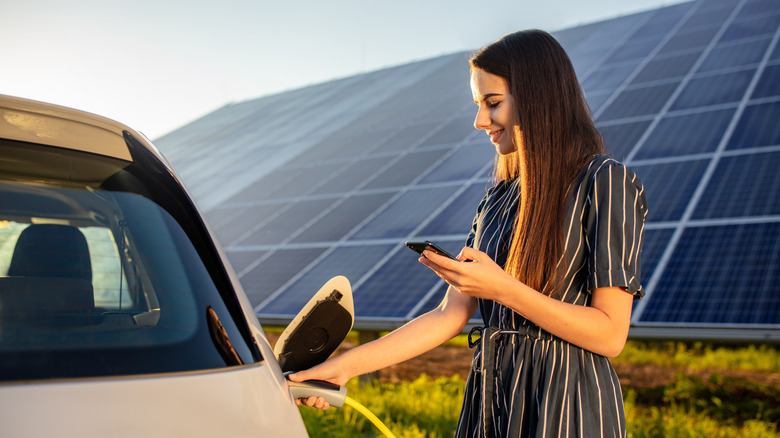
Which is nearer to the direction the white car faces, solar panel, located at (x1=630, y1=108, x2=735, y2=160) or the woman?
the solar panel

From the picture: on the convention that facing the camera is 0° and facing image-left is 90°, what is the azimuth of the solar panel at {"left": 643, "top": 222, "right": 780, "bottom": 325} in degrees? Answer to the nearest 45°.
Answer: approximately 0°

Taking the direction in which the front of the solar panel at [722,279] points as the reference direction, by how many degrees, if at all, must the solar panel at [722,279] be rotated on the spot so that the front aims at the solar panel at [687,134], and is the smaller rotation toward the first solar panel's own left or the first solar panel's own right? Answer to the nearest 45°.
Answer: approximately 180°

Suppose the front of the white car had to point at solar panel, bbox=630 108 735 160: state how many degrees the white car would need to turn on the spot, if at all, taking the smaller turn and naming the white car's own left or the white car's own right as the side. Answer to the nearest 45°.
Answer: approximately 45° to the white car's own right

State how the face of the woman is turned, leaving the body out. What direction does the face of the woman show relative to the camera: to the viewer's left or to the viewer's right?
to the viewer's left

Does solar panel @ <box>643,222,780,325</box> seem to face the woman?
yes

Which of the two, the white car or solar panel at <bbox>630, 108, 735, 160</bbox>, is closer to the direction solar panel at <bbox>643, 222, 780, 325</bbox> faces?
the white car

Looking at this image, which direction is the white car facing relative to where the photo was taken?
away from the camera

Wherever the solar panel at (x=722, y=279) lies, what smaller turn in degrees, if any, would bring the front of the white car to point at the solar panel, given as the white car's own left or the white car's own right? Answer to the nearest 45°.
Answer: approximately 45° to the white car's own right

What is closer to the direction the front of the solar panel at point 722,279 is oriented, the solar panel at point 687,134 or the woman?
the woman

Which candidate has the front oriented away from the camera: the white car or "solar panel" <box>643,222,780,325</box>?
the white car

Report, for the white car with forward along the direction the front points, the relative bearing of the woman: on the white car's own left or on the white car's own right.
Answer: on the white car's own right

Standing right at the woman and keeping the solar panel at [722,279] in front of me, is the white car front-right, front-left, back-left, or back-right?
back-left

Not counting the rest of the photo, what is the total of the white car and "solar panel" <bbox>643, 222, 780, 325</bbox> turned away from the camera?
1
